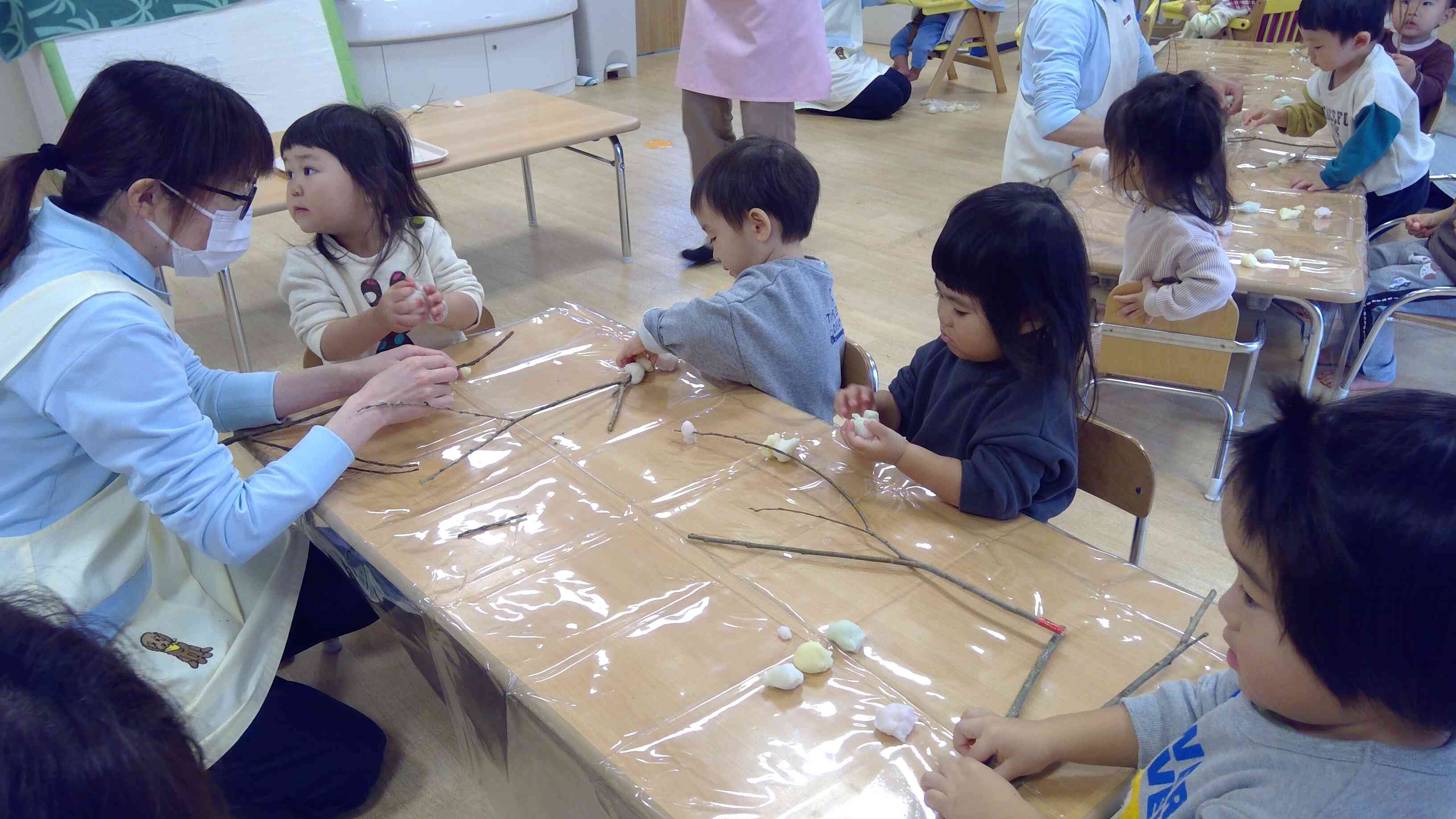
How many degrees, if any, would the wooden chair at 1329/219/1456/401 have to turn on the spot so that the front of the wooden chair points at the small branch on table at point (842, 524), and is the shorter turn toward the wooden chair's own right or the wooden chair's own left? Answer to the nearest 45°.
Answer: approximately 90° to the wooden chair's own left

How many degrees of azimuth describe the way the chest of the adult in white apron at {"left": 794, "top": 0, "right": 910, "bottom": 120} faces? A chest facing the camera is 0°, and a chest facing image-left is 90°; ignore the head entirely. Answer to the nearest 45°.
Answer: approximately 270°

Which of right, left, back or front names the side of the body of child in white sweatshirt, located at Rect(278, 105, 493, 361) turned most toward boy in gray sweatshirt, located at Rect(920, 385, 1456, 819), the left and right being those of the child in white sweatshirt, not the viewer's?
front

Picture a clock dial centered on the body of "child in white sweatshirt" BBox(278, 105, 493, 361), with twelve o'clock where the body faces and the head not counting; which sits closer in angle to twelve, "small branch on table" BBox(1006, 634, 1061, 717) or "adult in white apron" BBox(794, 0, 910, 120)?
the small branch on table

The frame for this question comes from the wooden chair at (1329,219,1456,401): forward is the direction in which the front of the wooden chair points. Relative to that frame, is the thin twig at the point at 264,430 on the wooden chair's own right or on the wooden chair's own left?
on the wooden chair's own left

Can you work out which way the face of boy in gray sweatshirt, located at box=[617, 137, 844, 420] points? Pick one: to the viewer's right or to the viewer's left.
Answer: to the viewer's left

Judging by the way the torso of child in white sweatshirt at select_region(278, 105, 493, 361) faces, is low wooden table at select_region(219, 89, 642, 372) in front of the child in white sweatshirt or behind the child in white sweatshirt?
behind

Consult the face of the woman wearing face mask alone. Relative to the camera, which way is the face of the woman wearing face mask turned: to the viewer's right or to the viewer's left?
to the viewer's right

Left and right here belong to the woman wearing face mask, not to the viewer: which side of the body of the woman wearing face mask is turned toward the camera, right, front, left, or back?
right

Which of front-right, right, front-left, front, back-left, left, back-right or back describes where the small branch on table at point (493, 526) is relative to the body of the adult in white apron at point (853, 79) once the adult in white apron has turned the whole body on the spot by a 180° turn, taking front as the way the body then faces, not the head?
left

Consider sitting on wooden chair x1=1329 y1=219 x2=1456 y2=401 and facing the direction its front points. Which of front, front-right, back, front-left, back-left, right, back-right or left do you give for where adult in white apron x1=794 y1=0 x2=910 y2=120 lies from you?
front-right

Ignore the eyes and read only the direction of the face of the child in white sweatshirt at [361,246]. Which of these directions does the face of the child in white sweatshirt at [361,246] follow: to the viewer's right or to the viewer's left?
to the viewer's left

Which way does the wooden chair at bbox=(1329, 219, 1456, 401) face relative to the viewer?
to the viewer's left
